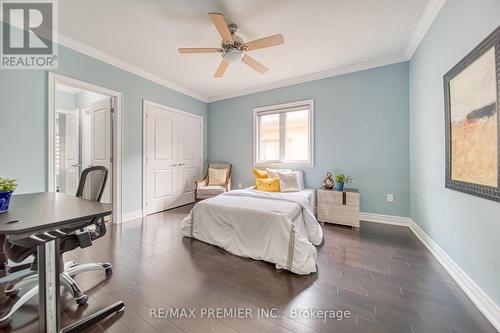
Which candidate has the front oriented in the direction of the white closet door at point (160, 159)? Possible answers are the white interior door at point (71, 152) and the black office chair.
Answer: the white interior door at point (71, 152)

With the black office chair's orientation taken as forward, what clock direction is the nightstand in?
The nightstand is roughly at 8 o'clock from the black office chair.

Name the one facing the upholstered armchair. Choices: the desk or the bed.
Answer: the desk

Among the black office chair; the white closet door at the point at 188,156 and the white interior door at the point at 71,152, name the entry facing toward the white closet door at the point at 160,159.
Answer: the white interior door at the point at 71,152

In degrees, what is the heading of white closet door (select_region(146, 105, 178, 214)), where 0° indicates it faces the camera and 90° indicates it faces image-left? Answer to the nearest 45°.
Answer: approximately 315°

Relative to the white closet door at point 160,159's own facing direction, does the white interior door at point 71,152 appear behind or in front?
behind

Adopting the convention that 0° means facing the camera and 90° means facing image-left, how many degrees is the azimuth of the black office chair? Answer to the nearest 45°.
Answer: approximately 45°

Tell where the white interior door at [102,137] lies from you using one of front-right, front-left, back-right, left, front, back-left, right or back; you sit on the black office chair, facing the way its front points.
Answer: back-right

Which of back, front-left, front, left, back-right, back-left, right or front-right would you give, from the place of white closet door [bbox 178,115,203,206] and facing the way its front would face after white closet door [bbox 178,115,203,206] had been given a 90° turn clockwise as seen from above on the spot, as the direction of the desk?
front-left

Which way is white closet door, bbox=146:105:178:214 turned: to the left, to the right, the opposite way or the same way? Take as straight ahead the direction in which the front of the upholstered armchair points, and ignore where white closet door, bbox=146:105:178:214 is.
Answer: to the left

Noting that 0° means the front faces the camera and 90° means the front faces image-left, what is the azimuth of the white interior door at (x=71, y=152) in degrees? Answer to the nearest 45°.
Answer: approximately 315°

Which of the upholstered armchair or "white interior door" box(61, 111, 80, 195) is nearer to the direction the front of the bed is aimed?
the white interior door

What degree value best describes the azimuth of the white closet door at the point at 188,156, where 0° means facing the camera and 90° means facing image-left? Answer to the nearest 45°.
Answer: approximately 315°
